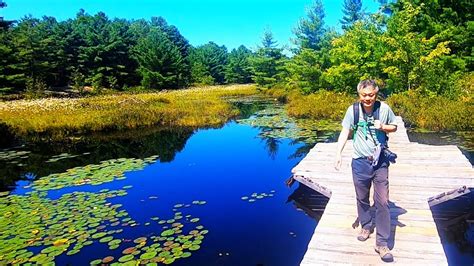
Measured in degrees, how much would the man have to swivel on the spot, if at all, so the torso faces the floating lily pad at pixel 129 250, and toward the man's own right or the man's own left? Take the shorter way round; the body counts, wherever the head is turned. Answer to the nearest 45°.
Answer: approximately 90° to the man's own right

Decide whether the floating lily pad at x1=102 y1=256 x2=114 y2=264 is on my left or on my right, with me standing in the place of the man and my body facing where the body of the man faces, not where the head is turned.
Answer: on my right

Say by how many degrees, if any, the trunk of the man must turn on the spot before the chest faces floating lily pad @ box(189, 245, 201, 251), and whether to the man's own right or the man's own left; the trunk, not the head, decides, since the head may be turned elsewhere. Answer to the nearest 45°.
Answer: approximately 90° to the man's own right

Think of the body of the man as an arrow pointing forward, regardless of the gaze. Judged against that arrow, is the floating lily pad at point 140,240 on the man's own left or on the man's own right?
on the man's own right

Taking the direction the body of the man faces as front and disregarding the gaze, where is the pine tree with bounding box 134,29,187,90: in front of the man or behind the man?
behind

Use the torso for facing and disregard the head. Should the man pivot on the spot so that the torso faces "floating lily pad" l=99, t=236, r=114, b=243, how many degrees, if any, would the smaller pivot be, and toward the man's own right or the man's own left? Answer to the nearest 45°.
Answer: approximately 90° to the man's own right

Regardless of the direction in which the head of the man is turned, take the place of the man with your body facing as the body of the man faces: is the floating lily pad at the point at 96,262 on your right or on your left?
on your right

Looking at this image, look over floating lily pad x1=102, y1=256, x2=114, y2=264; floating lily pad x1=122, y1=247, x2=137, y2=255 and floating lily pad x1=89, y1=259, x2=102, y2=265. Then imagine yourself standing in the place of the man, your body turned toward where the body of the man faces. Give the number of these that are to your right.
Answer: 3

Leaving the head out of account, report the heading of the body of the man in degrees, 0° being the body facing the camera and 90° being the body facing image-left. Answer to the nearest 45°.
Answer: approximately 0°

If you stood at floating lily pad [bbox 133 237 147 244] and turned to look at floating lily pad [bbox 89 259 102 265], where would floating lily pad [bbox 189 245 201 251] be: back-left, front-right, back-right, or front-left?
back-left

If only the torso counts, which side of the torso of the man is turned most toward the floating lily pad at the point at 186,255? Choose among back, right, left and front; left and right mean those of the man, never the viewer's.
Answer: right

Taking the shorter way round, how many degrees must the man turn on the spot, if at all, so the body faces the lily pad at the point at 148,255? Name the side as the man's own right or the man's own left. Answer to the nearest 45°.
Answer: approximately 90° to the man's own right

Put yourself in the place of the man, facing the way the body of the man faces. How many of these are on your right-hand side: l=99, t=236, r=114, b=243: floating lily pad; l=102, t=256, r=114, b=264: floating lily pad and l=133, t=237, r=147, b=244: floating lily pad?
3
